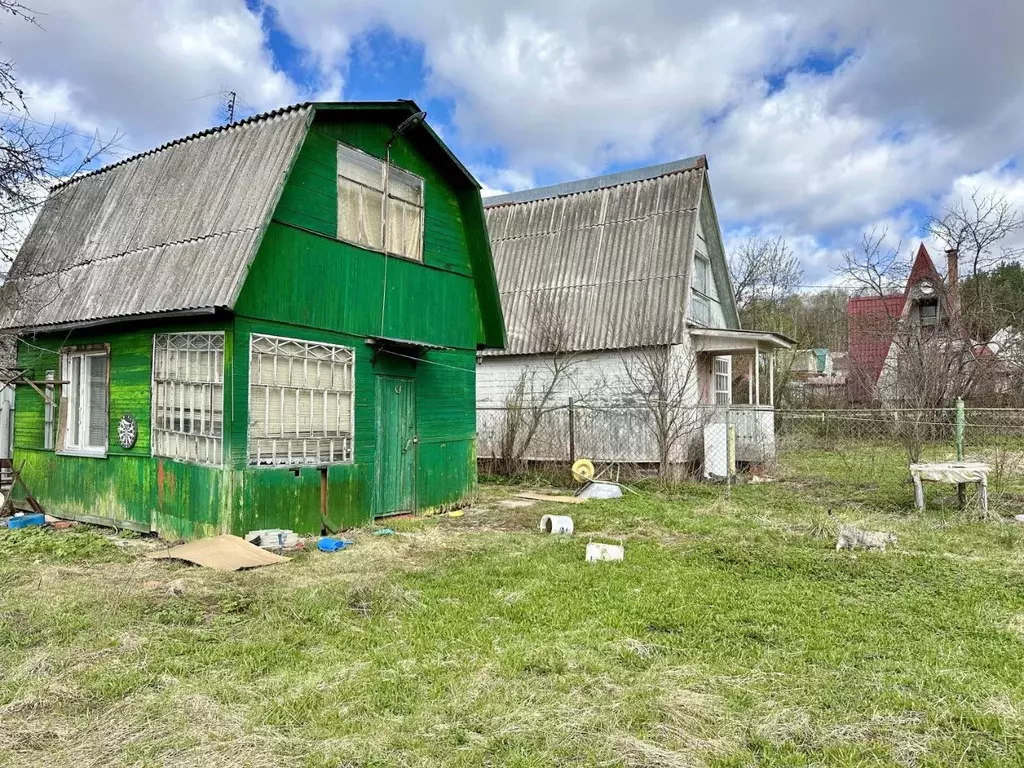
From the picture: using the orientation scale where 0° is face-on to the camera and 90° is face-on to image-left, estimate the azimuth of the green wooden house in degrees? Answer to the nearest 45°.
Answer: approximately 315°

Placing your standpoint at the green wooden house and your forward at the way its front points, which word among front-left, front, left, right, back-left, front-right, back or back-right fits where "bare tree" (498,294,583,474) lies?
left

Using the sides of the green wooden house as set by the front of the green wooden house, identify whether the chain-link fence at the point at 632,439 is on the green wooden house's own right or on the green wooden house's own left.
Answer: on the green wooden house's own left

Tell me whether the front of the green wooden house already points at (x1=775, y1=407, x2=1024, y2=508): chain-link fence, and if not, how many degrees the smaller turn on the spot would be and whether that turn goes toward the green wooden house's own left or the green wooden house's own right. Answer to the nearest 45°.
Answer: approximately 45° to the green wooden house's own left

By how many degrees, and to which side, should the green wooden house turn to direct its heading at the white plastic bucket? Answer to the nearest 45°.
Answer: approximately 45° to its left

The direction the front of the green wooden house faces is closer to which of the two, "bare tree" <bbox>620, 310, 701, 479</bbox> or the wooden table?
the wooden table

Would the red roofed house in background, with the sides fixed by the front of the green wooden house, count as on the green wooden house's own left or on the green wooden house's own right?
on the green wooden house's own left

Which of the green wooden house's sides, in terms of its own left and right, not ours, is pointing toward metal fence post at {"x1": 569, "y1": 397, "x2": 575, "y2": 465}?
left

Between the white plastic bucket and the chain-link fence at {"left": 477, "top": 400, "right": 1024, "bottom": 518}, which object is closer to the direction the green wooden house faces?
the white plastic bucket

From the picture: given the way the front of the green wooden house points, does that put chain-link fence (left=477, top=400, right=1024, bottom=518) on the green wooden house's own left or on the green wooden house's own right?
on the green wooden house's own left

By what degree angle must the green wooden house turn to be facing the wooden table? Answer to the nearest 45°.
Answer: approximately 45° to its left
